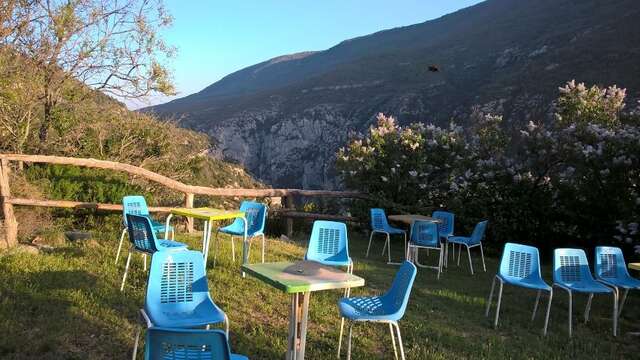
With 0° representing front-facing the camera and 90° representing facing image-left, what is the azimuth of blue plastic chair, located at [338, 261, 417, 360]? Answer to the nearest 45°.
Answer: approximately 90°

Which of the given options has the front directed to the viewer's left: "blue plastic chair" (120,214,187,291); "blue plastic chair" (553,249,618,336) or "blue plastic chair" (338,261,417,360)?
"blue plastic chair" (338,261,417,360)

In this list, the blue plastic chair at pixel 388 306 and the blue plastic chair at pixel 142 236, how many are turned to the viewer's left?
1

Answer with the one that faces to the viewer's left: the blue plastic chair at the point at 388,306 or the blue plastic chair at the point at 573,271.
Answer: the blue plastic chair at the point at 388,306

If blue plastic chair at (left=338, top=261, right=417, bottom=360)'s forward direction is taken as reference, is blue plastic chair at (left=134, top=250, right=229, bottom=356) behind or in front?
in front

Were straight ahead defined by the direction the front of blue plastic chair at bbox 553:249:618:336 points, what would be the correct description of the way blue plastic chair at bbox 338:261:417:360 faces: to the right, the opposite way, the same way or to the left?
to the right

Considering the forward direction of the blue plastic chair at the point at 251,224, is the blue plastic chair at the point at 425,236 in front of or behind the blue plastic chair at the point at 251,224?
behind

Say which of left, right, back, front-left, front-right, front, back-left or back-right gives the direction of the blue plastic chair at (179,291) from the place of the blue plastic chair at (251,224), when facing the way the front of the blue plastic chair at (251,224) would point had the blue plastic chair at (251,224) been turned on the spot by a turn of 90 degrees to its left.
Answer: front-right

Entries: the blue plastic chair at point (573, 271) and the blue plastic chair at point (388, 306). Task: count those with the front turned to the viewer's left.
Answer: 1

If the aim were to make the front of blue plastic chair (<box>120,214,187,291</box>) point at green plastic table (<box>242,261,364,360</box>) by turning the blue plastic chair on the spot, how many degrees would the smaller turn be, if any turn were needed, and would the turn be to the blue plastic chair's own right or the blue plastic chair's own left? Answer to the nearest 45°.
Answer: approximately 90° to the blue plastic chair's own right

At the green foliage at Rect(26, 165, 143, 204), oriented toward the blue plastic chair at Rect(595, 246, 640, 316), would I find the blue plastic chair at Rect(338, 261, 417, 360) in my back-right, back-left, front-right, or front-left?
front-right

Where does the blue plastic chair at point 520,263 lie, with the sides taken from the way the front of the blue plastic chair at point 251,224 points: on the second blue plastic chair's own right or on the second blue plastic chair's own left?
on the second blue plastic chair's own left

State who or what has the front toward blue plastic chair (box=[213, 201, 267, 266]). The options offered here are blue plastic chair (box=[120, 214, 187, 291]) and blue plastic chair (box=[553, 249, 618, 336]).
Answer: blue plastic chair (box=[120, 214, 187, 291])

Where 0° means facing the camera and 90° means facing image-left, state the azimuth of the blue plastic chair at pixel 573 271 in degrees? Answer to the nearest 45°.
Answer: approximately 315°

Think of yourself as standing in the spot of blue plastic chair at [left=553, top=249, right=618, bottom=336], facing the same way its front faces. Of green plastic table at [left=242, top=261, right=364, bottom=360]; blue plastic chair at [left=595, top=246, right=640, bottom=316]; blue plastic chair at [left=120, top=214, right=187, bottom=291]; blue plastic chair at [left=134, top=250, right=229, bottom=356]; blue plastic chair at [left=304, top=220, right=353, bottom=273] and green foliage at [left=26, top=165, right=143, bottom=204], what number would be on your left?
1

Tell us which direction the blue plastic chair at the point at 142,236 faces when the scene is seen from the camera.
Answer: facing away from the viewer and to the right of the viewer
